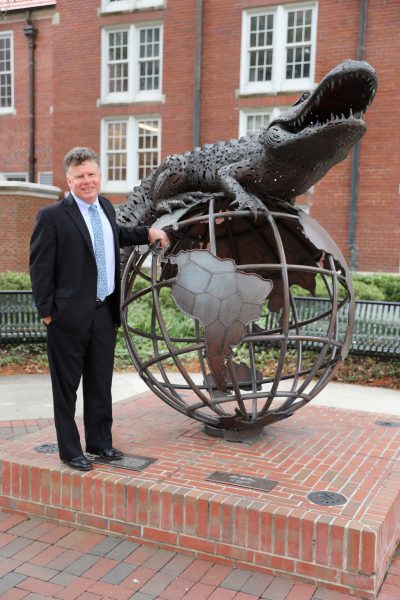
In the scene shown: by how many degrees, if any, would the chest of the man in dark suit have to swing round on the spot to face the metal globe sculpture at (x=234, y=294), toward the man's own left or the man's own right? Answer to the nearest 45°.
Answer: approximately 45° to the man's own left

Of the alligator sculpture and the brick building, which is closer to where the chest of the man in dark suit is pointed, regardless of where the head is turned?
the alligator sculpture

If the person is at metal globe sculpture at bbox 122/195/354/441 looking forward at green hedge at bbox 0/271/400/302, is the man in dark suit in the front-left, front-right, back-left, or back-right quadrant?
back-left

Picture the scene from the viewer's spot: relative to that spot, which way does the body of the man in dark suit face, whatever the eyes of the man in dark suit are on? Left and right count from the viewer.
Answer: facing the viewer and to the right of the viewer

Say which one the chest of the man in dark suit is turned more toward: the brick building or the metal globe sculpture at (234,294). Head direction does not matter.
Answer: the metal globe sculpture

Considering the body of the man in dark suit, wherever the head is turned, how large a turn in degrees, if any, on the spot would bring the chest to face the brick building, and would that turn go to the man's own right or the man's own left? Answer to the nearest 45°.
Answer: approximately 135° to the man's own left

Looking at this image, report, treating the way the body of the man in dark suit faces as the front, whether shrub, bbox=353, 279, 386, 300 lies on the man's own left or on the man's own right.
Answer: on the man's own left

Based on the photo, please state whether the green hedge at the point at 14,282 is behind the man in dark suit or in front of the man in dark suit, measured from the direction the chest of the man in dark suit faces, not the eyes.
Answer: behind

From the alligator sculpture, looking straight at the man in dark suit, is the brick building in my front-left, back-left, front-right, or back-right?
back-right

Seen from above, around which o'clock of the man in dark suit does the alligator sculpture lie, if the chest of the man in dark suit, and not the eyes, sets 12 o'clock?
The alligator sculpture is roughly at 10 o'clock from the man in dark suit.

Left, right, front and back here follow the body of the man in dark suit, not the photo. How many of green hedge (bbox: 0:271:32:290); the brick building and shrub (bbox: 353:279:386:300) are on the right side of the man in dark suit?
0
